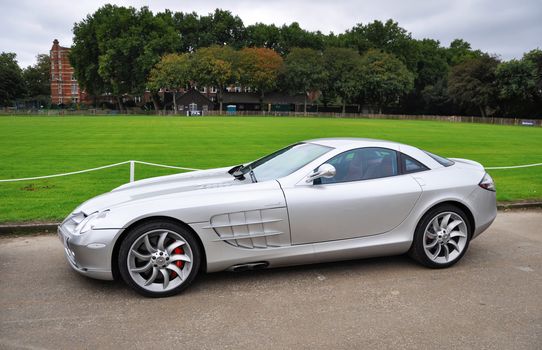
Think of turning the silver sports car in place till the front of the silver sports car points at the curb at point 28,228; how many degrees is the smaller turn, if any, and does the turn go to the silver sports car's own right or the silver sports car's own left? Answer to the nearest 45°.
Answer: approximately 45° to the silver sports car's own right

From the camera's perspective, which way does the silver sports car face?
to the viewer's left

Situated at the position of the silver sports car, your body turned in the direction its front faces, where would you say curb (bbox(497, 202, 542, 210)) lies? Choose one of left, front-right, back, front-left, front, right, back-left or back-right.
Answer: back-right
